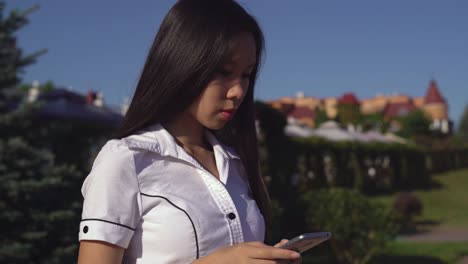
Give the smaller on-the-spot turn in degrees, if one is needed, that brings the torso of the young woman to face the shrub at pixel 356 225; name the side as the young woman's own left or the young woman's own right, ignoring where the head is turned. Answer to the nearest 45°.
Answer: approximately 135° to the young woman's own left

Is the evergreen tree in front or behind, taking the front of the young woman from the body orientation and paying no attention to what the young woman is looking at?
behind

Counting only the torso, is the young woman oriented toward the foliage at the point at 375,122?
no

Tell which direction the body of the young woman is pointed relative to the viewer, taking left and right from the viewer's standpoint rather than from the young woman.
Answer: facing the viewer and to the right of the viewer

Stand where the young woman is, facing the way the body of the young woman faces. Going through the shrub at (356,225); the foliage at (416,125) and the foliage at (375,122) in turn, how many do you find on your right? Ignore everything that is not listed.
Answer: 0

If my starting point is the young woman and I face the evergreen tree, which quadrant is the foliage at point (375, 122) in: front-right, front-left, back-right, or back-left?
front-right

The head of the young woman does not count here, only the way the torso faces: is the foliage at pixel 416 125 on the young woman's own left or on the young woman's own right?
on the young woman's own left

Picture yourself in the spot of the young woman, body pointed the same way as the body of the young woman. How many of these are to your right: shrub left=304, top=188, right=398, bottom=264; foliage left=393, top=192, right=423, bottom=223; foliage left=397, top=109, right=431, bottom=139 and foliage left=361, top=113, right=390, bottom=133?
0

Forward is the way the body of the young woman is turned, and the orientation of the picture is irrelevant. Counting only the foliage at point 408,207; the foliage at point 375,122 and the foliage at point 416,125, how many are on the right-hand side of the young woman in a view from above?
0

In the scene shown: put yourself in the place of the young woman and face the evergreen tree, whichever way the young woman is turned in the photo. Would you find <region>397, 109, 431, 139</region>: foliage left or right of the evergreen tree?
right

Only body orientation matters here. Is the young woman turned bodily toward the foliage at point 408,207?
no

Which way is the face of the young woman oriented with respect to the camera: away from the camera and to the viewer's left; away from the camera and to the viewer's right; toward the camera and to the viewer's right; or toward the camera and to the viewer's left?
toward the camera and to the viewer's right
